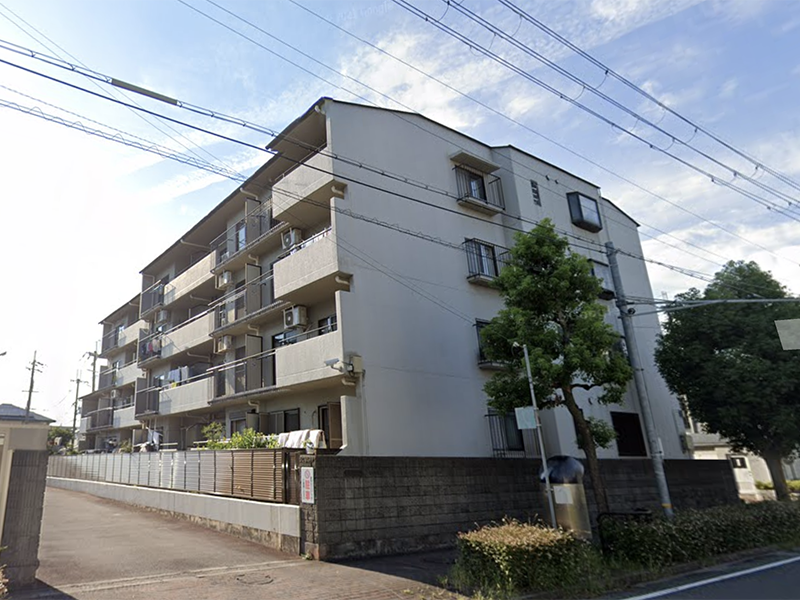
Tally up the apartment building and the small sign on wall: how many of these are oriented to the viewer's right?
0

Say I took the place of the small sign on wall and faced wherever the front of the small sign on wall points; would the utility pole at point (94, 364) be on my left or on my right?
on my right

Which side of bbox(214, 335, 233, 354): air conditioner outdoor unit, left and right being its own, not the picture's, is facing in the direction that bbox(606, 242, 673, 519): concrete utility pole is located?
left

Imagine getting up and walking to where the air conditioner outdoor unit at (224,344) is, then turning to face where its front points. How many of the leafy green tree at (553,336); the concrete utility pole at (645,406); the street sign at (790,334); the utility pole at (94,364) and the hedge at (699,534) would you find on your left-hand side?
4

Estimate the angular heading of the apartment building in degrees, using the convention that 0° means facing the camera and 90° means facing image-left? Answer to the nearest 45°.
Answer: approximately 45°

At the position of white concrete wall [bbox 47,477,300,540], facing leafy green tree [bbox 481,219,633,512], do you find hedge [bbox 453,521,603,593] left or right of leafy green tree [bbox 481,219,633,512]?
right

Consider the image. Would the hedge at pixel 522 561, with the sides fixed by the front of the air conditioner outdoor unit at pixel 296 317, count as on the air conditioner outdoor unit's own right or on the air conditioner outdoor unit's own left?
on the air conditioner outdoor unit's own left

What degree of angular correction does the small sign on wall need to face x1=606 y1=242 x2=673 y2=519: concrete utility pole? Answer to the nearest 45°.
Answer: approximately 135° to its left
